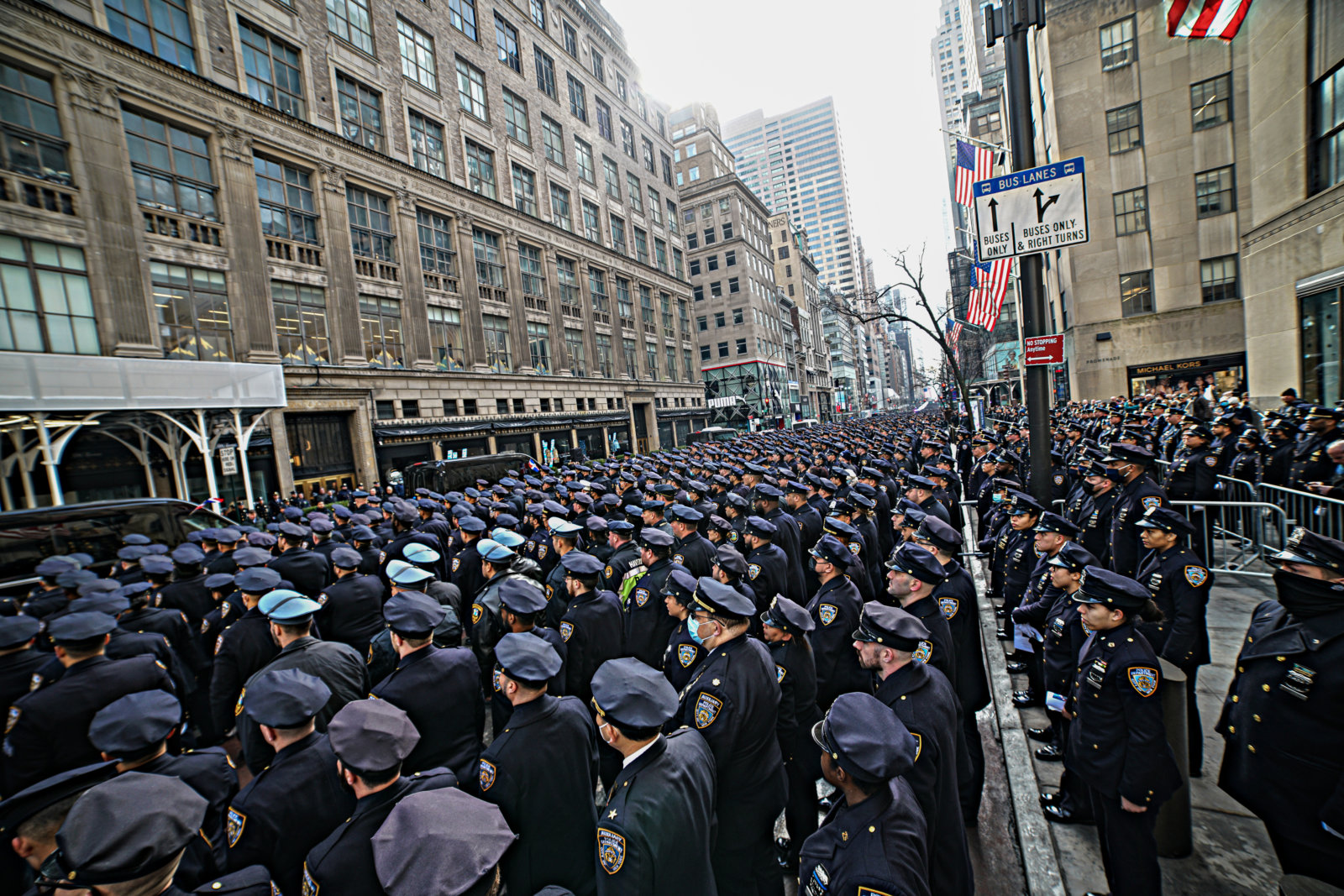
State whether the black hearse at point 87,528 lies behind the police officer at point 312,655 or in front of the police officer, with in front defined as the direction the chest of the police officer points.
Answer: in front

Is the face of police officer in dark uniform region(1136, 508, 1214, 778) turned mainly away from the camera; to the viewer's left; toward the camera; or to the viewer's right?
to the viewer's left

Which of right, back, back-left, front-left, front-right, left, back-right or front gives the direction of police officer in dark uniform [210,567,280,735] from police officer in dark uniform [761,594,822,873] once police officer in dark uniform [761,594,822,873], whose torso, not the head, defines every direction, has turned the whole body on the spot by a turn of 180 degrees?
back

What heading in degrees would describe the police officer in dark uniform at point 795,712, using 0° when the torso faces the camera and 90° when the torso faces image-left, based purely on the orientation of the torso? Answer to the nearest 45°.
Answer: approximately 90°

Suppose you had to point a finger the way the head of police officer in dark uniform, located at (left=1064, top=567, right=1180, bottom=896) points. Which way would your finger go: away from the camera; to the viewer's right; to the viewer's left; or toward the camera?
to the viewer's left

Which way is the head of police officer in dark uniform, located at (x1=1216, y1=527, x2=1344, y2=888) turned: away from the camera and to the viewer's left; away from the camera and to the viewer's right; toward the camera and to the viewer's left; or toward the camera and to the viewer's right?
toward the camera and to the viewer's left

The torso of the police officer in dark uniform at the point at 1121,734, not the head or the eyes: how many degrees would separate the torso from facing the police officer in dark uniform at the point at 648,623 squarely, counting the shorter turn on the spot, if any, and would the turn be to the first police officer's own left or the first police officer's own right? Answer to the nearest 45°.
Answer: approximately 45° to the first police officer's own right

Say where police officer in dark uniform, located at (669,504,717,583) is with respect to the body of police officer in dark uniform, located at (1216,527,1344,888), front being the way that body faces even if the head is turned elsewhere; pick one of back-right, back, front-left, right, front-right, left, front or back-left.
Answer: front-right

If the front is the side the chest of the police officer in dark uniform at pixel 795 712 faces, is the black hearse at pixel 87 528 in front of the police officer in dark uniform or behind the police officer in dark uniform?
in front

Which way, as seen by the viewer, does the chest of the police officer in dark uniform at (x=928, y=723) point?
to the viewer's left

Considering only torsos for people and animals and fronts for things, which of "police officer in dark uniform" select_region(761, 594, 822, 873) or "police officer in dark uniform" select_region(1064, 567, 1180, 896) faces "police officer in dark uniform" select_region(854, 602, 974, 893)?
"police officer in dark uniform" select_region(1064, 567, 1180, 896)
